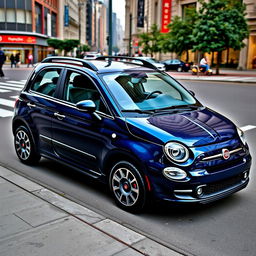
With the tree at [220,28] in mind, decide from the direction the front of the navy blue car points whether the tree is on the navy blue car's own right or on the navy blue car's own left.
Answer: on the navy blue car's own left

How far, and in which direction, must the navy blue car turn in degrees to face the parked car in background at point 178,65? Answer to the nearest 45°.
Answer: approximately 135° to its left

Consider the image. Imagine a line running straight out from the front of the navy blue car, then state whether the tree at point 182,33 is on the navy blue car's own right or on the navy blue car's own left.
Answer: on the navy blue car's own left

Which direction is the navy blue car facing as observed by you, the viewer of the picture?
facing the viewer and to the right of the viewer
